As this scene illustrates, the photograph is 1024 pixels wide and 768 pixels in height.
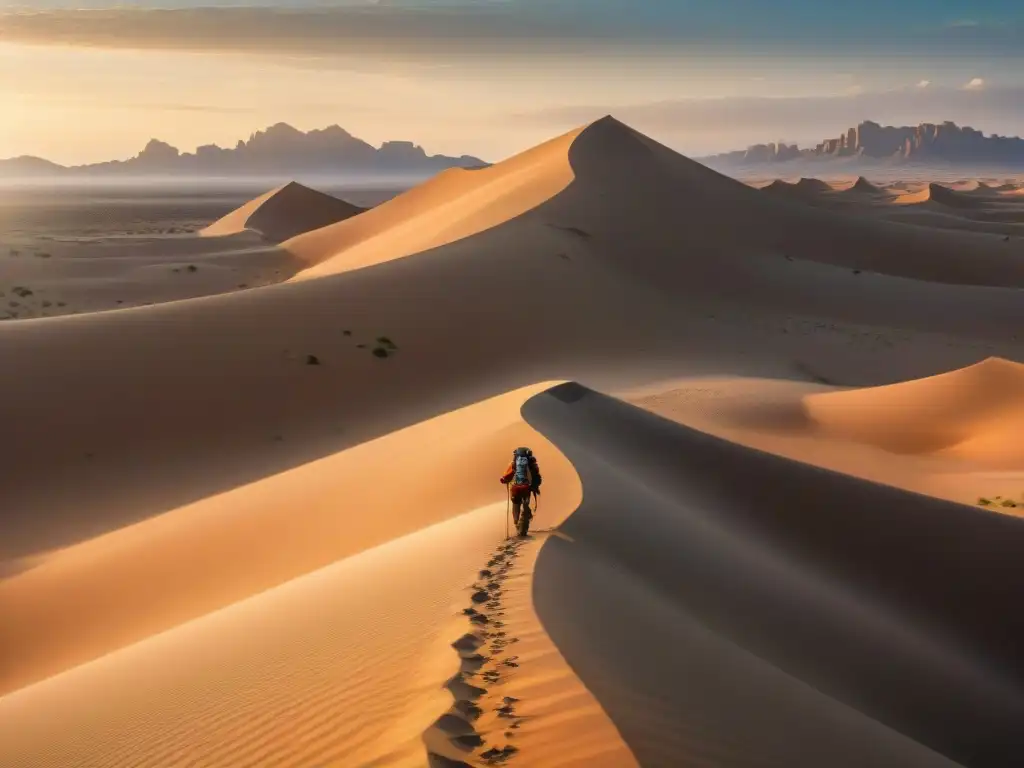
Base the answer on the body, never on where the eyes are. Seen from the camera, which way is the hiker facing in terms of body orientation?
away from the camera
